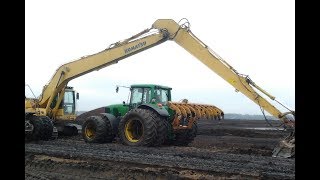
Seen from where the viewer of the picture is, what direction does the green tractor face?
facing away from the viewer and to the left of the viewer
